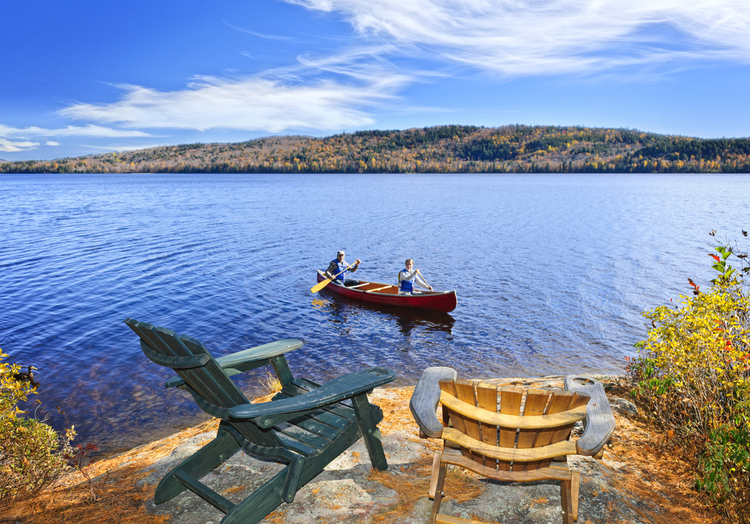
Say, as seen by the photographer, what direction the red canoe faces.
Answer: facing the viewer and to the right of the viewer

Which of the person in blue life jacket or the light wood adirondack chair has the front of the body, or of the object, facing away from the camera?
the light wood adirondack chair

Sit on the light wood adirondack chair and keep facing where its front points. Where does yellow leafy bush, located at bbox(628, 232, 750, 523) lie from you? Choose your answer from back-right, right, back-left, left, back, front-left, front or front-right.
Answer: front-right

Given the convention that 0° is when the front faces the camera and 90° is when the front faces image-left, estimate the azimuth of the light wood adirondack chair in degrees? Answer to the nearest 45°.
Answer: approximately 180°

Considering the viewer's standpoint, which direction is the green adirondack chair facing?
facing away from the viewer and to the right of the viewer

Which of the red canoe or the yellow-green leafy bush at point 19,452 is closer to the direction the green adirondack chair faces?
the red canoe

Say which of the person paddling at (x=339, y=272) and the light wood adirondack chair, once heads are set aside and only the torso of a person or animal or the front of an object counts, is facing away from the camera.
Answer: the light wood adirondack chair
